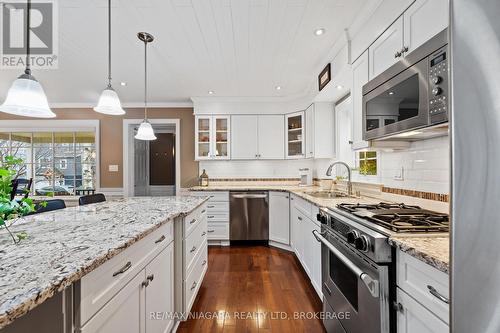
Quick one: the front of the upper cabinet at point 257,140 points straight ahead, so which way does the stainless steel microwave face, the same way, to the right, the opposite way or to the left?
to the right

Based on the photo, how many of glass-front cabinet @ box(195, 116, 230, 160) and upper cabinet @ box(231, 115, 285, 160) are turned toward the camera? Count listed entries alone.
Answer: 2

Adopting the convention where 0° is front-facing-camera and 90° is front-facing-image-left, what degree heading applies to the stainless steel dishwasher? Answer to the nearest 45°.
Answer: approximately 0°

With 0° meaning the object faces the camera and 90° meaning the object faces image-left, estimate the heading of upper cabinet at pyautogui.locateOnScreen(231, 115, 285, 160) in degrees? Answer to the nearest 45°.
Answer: approximately 0°

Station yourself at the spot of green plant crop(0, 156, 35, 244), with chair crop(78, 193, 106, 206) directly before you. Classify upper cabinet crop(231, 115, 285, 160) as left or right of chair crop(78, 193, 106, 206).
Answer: right

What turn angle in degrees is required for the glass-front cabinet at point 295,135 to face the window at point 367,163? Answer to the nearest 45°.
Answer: approximately 90° to its left
